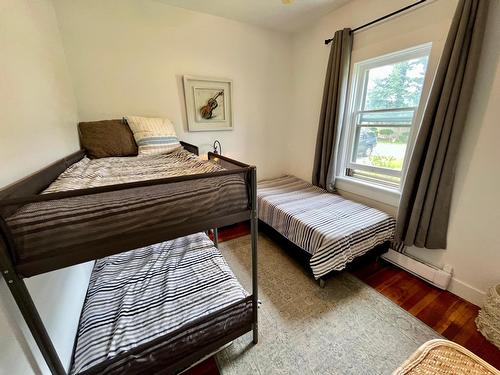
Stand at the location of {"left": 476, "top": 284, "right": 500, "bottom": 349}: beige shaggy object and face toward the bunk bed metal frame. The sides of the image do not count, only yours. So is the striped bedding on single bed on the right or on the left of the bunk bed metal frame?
right

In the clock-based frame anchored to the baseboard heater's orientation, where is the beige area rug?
The beige area rug is roughly at 11 o'clock from the baseboard heater.

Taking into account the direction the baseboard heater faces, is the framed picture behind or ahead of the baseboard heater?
ahead

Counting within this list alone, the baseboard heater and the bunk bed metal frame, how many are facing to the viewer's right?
0

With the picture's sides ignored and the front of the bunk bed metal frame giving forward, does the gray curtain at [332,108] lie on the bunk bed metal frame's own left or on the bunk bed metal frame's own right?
on the bunk bed metal frame's own left

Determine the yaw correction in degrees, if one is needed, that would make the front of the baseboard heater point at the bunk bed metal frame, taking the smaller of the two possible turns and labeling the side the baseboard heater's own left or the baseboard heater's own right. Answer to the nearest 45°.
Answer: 0° — it already faces it

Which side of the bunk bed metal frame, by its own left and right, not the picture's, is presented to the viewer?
front

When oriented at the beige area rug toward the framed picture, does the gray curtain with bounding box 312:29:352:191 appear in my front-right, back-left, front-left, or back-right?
front-right

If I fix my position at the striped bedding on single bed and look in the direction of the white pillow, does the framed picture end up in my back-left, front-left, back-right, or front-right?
front-right

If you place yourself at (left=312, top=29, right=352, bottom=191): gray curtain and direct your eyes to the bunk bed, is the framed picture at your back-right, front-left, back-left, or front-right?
front-right

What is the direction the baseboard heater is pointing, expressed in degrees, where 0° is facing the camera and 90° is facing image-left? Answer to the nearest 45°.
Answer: approximately 45°

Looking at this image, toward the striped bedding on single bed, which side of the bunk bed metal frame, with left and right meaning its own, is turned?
left

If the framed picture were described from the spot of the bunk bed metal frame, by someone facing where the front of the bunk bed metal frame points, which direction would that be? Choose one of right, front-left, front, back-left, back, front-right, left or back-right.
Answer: back-left

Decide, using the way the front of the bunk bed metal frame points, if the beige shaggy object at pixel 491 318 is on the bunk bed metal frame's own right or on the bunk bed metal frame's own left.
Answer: on the bunk bed metal frame's own left
